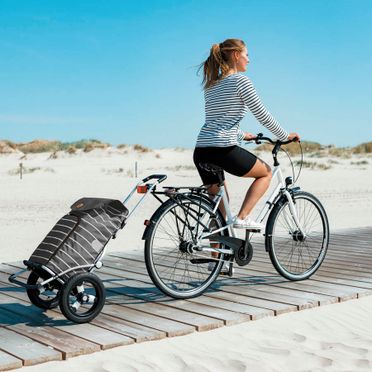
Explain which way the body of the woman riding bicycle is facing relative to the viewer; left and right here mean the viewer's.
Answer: facing away from the viewer and to the right of the viewer

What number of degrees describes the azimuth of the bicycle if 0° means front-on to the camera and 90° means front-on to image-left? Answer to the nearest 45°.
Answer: approximately 225°

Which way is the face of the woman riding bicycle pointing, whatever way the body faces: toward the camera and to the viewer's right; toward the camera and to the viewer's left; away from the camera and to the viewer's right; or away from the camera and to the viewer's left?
away from the camera and to the viewer's right
